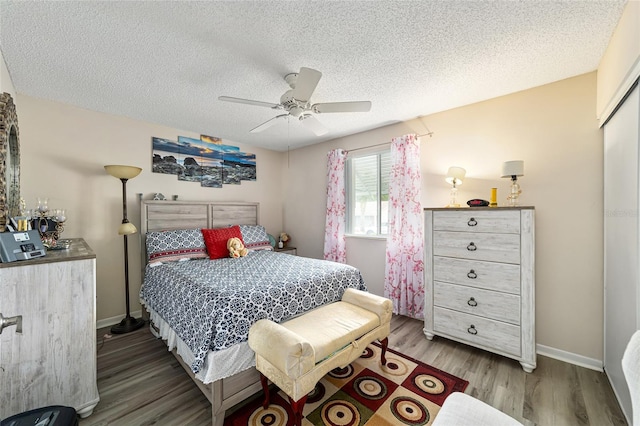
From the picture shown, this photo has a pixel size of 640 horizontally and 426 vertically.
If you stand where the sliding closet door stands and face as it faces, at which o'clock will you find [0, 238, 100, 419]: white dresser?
The white dresser is roughly at 10 o'clock from the sliding closet door.

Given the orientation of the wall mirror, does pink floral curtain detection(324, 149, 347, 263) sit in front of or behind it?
in front

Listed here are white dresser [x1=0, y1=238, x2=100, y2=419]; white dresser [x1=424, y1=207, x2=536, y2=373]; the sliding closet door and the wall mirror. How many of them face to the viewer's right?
2

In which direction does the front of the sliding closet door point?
to the viewer's left

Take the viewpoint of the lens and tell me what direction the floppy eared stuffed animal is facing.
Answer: facing the viewer and to the right of the viewer

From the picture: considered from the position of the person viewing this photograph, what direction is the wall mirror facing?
facing to the right of the viewer

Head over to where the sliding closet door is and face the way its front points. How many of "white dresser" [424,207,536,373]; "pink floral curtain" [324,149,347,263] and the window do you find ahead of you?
3

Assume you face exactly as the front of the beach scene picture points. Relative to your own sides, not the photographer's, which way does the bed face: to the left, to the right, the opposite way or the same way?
the same way

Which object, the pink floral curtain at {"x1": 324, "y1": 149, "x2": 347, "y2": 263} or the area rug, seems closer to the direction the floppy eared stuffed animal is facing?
the area rug

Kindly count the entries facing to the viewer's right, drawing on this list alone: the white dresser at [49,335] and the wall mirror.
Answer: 2

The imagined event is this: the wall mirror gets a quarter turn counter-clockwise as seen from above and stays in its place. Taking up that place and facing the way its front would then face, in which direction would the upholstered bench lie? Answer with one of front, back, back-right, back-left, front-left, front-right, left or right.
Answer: back-right
